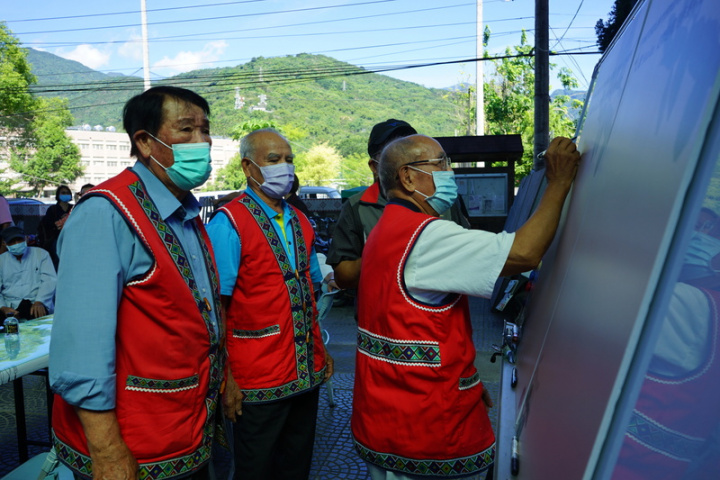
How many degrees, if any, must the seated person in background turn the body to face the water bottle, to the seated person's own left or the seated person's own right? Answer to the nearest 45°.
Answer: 0° — they already face it

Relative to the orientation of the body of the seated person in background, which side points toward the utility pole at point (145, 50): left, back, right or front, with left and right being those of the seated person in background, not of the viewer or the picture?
back

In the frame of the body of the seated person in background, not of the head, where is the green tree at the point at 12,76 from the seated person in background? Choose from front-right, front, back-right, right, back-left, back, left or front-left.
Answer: back

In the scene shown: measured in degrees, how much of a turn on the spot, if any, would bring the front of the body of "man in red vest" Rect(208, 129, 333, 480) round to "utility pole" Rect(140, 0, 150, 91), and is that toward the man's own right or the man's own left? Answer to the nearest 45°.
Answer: approximately 135° to the man's own left

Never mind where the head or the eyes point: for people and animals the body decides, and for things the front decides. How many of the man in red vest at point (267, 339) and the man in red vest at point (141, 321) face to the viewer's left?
0

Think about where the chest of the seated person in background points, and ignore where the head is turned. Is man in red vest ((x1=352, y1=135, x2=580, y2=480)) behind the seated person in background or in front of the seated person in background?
in front

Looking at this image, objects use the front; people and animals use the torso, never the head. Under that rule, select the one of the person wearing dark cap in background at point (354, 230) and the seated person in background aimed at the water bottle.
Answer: the seated person in background

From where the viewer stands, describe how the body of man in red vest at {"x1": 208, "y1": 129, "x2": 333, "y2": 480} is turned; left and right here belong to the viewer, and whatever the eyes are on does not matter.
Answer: facing the viewer and to the right of the viewer

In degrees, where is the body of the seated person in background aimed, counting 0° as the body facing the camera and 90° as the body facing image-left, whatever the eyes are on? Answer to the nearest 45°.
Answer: approximately 0°

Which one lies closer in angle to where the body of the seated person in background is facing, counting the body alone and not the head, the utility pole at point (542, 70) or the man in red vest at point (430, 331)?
the man in red vest

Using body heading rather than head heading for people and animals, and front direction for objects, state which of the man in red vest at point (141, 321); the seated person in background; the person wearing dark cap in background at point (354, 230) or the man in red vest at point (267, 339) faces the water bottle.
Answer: the seated person in background

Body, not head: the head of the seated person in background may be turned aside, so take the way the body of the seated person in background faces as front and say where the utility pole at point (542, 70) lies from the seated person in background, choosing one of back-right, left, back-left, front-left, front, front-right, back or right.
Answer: left
